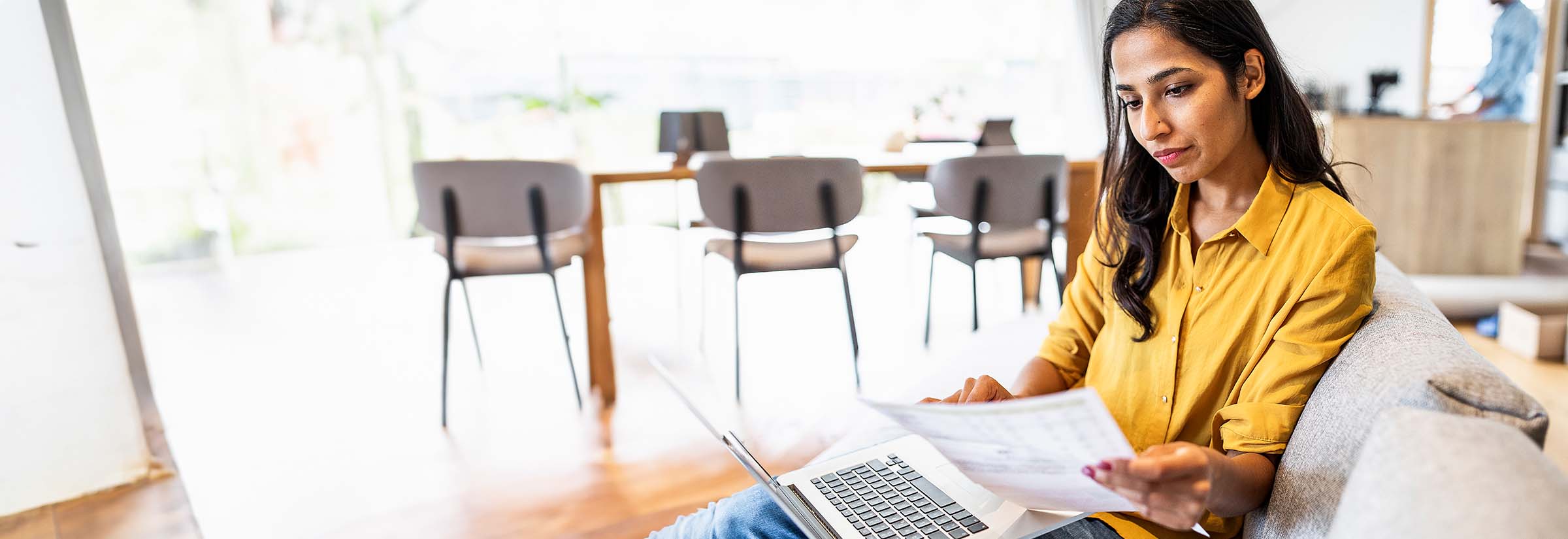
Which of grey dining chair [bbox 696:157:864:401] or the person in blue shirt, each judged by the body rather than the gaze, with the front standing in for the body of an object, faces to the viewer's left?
the person in blue shirt

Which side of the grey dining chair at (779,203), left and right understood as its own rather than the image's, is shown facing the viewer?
back

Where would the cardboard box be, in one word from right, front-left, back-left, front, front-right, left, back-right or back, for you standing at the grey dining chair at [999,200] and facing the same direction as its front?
back-right

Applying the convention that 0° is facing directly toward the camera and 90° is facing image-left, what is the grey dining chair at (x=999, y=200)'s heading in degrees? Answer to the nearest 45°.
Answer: approximately 135°

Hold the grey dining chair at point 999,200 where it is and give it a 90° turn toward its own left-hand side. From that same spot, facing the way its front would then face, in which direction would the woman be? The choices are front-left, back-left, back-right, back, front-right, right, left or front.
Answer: front-left

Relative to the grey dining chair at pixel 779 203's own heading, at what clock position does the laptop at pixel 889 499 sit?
The laptop is roughly at 6 o'clock from the grey dining chair.

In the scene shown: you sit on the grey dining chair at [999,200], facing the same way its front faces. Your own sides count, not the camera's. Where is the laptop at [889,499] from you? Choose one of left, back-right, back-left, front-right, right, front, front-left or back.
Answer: back-left

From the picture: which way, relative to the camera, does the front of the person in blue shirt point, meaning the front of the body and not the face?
to the viewer's left

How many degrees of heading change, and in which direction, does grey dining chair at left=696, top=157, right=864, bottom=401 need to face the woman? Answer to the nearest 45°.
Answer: approximately 180°
